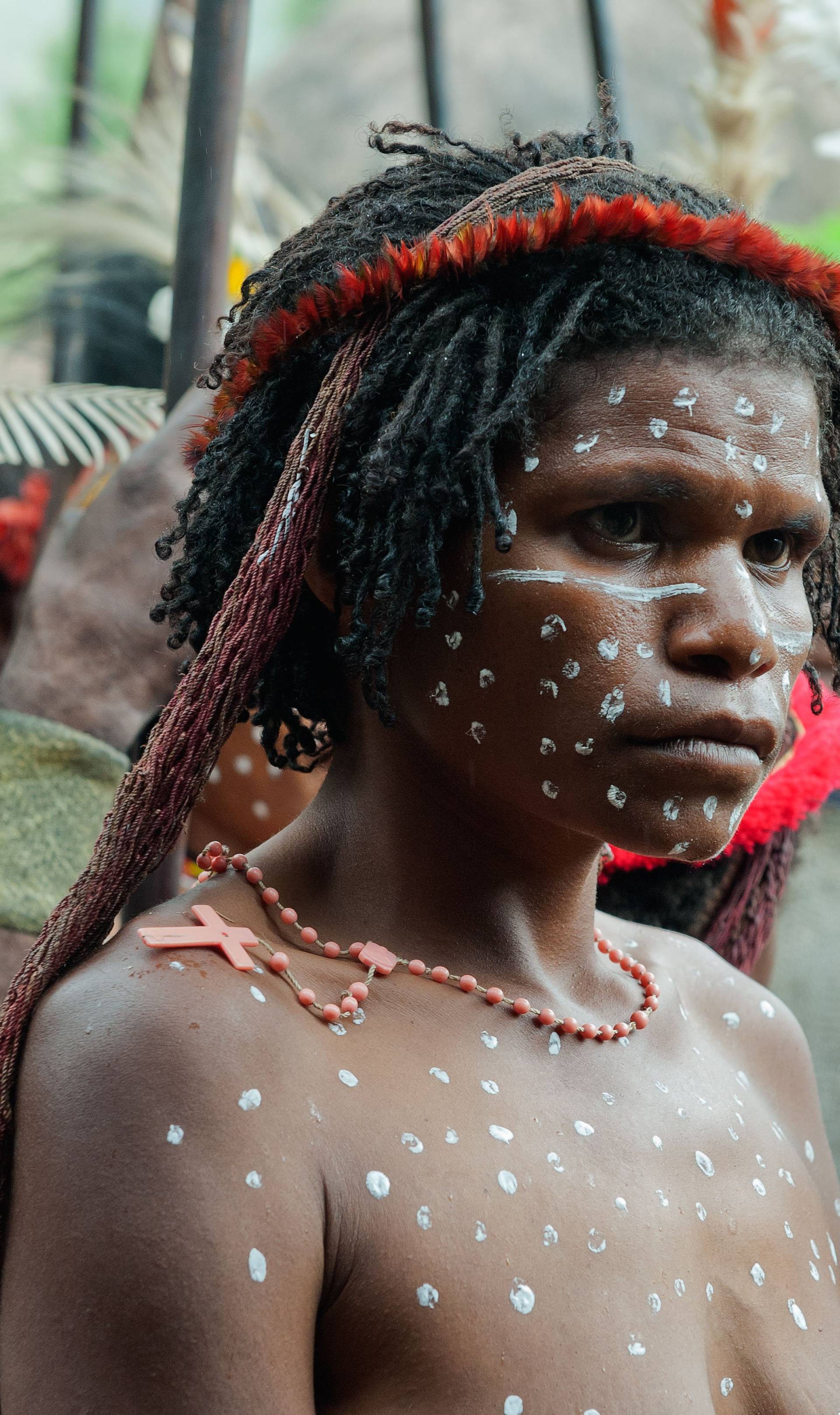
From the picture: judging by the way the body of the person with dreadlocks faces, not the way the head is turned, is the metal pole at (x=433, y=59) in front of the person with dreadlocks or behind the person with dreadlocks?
behind

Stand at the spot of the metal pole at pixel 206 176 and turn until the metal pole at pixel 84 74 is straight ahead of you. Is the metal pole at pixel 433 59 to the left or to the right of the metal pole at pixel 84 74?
right

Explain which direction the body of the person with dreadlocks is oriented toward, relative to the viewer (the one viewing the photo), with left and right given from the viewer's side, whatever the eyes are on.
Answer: facing the viewer and to the right of the viewer

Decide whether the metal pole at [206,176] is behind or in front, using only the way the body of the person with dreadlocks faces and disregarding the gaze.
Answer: behind

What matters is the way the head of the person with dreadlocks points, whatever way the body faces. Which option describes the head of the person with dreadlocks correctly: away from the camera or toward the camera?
toward the camera

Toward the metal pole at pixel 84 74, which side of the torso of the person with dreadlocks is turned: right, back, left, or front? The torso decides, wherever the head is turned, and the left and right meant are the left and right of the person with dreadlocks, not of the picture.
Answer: back

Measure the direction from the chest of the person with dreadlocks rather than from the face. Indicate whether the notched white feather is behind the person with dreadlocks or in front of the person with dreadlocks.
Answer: behind

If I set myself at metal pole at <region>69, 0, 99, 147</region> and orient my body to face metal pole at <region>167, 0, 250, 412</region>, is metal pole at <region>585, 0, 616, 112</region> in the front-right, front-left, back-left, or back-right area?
front-left
